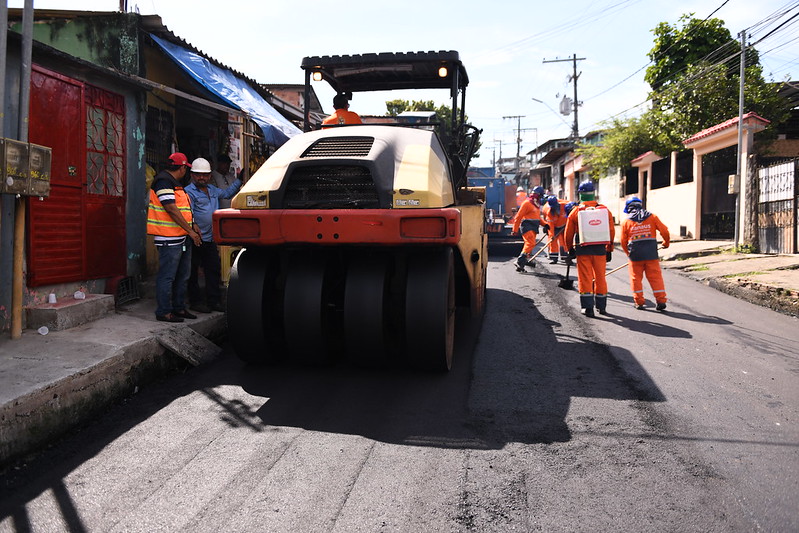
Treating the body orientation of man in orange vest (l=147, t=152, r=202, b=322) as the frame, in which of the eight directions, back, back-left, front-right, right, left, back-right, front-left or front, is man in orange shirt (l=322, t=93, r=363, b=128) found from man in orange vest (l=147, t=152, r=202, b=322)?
front

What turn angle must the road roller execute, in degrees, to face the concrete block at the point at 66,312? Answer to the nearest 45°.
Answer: approximately 90° to its left

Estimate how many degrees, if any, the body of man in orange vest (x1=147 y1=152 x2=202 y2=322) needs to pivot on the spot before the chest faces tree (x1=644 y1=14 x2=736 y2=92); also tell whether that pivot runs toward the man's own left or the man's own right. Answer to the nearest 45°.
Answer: approximately 45° to the man's own left

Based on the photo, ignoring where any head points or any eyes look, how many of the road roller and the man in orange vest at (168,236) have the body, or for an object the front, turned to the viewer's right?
1

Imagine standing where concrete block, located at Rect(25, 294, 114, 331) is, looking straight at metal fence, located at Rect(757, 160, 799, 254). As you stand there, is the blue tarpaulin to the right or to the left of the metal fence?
left

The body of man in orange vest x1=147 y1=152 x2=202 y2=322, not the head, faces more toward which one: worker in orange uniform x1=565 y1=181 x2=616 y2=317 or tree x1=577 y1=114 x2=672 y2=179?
the worker in orange uniform

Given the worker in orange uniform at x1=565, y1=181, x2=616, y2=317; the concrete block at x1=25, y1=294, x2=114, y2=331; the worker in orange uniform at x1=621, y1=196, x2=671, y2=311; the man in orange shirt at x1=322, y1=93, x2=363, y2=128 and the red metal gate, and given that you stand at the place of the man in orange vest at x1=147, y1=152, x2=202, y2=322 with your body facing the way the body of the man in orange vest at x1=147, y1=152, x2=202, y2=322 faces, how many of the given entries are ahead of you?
3

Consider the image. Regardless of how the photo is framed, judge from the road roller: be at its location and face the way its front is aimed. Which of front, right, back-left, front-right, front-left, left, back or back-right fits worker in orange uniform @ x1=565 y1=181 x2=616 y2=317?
front-right

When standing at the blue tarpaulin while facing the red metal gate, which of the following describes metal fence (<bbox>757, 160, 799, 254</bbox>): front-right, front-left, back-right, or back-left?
back-left

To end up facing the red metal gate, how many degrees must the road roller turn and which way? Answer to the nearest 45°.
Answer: approximately 45° to its left

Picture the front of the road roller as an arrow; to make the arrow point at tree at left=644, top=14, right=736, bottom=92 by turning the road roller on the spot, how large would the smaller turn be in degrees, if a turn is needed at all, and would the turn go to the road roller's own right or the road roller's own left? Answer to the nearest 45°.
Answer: approximately 45° to the road roller's own right

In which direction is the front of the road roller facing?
away from the camera

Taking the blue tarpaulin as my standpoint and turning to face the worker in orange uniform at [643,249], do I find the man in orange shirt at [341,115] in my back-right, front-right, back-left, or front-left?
front-right

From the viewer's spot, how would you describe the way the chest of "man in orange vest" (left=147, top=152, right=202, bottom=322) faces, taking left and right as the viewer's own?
facing to the right of the viewer

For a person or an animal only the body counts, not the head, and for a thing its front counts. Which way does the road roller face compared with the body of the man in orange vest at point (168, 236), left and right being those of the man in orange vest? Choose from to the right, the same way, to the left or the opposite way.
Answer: to the left
